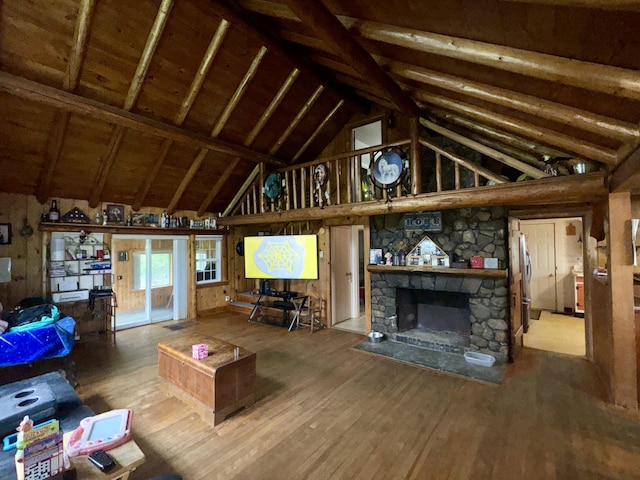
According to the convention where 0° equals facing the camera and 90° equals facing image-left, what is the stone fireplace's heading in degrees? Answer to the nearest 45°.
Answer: approximately 45°

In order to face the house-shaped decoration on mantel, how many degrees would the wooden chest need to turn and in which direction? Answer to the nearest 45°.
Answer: approximately 135° to its left

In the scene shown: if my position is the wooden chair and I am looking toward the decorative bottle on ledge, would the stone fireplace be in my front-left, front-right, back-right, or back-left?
back-left

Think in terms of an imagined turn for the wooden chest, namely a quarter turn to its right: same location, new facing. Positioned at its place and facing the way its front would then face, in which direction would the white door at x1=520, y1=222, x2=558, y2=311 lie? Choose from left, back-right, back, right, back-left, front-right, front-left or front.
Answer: back-right

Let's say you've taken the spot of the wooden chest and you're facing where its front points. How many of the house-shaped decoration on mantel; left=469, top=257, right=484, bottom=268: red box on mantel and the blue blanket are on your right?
1

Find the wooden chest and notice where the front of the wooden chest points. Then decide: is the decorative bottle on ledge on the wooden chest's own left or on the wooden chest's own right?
on the wooden chest's own right

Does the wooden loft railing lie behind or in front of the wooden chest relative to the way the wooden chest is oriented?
behind

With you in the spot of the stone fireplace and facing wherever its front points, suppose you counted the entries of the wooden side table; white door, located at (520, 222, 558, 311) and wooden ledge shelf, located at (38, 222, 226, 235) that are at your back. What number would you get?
1

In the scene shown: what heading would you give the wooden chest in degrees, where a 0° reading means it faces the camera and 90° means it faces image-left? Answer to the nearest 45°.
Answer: approximately 45°

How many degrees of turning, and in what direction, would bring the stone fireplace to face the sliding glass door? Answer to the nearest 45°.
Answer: approximately 45° to its right

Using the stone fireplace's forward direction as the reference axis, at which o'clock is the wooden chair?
The wooden chair is roughly at 2 o'clock from the stone fireplace.

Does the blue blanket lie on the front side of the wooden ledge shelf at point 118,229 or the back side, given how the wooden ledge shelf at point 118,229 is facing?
on the front side

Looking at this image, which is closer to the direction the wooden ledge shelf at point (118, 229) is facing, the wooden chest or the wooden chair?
the wooden chest

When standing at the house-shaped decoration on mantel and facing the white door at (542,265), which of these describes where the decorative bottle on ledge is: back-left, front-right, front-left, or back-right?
back-left

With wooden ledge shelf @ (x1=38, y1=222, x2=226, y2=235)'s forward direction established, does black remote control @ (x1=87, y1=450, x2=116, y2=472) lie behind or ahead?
ahead

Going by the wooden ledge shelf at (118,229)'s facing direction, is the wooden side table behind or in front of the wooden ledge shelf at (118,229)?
in front
